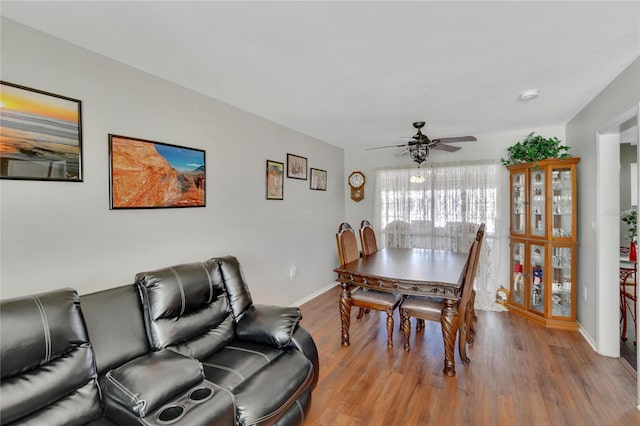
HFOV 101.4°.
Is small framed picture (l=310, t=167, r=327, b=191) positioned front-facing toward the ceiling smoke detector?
yes

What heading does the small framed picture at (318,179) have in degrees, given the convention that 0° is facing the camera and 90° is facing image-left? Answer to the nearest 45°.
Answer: approximately 315°

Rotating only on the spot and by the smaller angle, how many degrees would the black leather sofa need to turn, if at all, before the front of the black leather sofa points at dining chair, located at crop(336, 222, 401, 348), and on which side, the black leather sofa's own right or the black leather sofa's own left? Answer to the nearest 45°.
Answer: approximately 45° to the black leather sofa's own left

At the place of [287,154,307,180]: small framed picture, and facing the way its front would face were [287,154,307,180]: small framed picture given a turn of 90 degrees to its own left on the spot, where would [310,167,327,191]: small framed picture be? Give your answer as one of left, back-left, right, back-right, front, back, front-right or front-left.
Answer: front

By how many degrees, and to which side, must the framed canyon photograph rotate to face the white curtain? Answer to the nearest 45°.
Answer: approximately 45° to its left

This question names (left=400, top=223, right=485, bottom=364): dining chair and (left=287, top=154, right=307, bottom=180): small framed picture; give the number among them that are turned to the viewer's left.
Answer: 1

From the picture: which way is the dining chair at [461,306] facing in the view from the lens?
facing to the left of the viewer

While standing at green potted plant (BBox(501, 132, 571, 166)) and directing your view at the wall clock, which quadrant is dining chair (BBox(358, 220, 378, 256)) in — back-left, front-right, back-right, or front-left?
front-left

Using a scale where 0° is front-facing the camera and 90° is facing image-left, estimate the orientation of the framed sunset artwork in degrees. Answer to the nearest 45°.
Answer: approximately 315°

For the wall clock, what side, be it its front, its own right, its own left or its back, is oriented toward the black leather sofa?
front

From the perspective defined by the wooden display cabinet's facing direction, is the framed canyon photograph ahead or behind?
ahead

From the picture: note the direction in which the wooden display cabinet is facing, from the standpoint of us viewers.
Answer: facing the viewer and to the left of the viewer

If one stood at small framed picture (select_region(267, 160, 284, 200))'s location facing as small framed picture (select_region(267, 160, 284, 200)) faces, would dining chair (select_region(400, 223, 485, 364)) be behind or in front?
in front

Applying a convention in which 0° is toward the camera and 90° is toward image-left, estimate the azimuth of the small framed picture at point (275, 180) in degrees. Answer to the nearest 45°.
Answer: approximately 315°

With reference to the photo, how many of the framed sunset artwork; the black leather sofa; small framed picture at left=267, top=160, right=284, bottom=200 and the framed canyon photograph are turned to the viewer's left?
0

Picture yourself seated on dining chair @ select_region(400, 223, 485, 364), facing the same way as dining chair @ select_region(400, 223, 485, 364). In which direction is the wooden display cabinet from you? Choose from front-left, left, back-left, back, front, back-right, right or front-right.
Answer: back-right

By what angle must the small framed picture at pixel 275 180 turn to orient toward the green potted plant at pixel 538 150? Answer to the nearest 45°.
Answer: approximately 45° to its left

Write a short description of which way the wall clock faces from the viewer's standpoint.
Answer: facing the viewer
